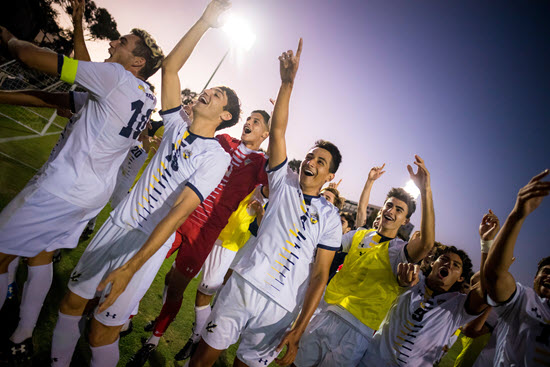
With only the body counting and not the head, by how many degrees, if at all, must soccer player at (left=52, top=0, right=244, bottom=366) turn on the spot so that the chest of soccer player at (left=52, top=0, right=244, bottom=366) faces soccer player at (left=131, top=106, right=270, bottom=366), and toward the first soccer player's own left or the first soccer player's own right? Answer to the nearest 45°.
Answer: approximately 180°

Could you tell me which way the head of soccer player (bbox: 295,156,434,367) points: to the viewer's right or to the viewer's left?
to the viewer's left

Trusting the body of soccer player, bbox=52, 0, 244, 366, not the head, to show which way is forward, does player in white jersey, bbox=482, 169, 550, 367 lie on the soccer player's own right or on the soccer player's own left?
on the soccer player's own left

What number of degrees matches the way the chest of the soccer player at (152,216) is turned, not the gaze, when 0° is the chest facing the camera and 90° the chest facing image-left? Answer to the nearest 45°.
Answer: approximately 45°

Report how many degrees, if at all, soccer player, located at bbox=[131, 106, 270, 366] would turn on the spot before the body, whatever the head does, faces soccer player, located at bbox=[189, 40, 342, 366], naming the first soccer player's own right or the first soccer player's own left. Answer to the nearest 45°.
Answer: approximately 90° to the first soccer player's own left

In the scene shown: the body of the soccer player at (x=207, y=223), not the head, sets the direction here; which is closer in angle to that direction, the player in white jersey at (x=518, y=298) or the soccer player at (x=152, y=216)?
the soccer player

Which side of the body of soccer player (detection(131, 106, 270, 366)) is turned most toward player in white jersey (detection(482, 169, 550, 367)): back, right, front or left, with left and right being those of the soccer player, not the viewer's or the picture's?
left

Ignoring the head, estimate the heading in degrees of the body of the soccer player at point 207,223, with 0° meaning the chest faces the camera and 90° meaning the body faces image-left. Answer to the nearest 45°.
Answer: approximately 45°

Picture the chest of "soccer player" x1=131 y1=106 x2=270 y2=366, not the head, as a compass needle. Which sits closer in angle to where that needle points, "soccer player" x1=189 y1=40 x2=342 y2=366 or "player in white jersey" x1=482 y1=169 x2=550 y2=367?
the soccer player
